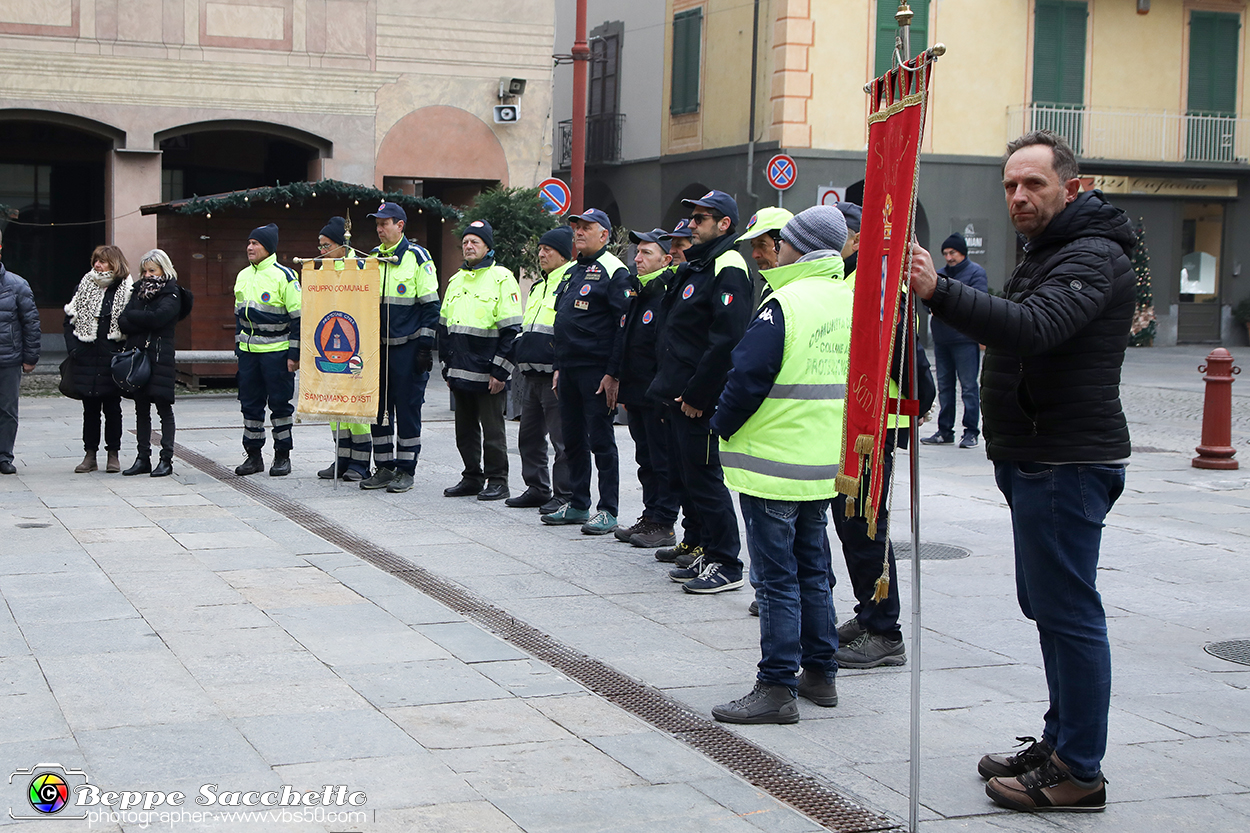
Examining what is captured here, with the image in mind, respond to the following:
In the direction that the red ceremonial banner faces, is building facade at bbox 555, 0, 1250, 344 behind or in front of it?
behind

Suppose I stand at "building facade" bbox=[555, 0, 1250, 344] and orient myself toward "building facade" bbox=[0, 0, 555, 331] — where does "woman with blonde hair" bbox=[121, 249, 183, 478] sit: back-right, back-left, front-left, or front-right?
front-left

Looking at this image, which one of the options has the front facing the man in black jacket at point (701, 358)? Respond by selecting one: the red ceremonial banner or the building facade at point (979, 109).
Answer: the building facade

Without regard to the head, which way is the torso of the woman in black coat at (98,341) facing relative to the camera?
toward the camera

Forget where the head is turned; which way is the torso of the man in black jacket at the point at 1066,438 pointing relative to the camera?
to the viewer's left

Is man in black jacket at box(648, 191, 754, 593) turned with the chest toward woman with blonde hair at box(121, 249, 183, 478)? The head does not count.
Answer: no

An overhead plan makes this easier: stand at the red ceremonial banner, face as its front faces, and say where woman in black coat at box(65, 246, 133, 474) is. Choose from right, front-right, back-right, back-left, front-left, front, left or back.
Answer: right

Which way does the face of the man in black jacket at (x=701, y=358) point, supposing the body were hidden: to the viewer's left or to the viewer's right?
to the viewer's left

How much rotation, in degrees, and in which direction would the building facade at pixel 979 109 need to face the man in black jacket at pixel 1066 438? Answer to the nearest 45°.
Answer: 0° — it already faces them

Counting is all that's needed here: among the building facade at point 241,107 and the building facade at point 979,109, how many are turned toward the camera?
2

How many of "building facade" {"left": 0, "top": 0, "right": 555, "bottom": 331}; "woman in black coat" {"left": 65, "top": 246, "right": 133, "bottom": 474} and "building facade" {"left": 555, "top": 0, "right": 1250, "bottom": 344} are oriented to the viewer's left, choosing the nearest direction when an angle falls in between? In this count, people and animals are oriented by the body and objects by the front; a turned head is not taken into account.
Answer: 0

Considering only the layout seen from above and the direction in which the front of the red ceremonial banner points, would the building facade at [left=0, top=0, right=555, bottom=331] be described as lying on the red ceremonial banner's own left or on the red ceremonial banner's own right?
on the red ceremonial banner's own right

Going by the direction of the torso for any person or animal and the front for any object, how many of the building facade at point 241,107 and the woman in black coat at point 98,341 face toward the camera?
2

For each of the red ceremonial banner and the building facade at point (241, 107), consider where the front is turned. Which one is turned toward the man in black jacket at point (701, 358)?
the building facade
